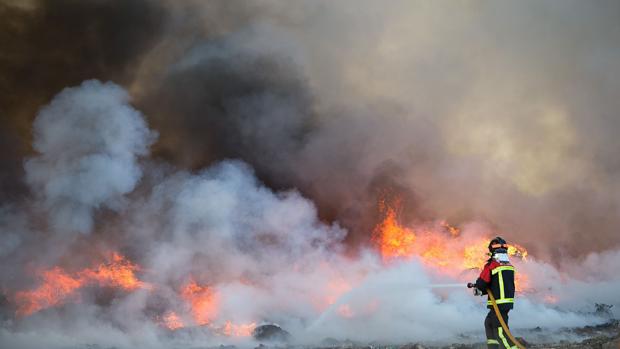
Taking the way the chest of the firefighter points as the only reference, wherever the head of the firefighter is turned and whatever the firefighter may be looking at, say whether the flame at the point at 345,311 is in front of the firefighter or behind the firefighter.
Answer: in front

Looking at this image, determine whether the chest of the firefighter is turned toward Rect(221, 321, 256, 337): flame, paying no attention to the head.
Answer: yes

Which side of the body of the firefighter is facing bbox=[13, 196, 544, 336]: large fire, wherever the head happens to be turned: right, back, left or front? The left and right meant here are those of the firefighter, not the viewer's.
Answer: front

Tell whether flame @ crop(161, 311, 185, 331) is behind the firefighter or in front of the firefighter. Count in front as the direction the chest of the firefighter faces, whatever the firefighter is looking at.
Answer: in front

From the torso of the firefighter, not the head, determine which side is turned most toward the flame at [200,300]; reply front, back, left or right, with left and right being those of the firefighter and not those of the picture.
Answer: front

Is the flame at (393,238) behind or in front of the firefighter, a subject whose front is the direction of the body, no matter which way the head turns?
in front

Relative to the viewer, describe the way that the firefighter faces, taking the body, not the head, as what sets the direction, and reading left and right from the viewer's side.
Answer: facing away from the viewer and to the left of the viewer
